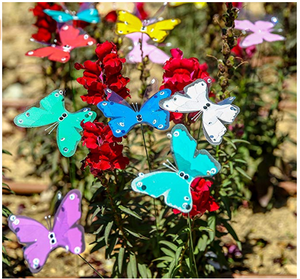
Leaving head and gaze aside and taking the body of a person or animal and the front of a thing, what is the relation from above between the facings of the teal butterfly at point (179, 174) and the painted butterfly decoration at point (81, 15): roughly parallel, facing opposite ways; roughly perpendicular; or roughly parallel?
roughly parallel

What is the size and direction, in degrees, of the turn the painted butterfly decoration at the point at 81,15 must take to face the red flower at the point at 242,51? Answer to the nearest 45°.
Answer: approximately 135° to its right

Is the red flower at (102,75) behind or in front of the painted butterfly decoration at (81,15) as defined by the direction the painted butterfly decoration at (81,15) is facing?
behind

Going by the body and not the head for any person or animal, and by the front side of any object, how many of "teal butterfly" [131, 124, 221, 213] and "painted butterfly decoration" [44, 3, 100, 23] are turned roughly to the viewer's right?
0

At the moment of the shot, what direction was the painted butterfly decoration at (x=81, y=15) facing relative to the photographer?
facing away from the viewer and to the left of the viewer

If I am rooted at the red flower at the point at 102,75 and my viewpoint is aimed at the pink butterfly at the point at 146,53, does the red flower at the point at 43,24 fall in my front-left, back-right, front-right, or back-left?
front-left
